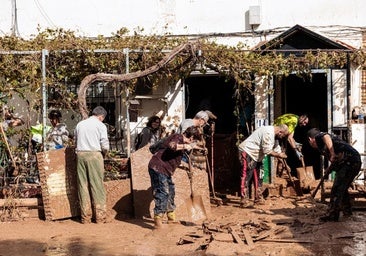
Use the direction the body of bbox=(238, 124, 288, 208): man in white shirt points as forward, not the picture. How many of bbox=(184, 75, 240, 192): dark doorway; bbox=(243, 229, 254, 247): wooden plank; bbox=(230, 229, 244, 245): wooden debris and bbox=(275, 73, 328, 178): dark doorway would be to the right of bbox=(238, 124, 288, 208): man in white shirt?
2

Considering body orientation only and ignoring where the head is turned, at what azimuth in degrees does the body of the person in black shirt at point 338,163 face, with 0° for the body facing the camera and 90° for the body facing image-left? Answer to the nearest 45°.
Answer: approximately 90°

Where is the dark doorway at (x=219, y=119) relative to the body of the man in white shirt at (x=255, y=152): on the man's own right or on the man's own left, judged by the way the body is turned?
on the man's own left

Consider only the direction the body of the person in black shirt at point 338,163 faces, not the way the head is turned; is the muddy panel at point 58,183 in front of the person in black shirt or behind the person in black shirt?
in front

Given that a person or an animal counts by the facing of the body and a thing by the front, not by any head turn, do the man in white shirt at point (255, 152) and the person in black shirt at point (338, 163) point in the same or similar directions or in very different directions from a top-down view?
very different directions

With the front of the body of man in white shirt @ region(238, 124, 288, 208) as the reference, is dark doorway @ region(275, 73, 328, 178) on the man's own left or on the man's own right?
on the man's own left

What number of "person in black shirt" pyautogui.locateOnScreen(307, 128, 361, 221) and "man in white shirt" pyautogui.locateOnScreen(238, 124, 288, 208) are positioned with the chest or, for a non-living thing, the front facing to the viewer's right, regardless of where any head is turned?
1

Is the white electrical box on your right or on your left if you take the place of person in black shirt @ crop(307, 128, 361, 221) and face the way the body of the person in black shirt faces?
on your right

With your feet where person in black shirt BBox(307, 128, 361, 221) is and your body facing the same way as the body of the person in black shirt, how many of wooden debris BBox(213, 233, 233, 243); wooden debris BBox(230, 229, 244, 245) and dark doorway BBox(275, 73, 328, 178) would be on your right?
1

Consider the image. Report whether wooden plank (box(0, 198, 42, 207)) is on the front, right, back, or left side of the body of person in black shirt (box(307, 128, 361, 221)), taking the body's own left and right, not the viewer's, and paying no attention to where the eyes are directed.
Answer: front

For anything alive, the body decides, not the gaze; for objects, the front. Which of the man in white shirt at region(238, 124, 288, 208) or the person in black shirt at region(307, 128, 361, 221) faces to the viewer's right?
the man in white shirt
